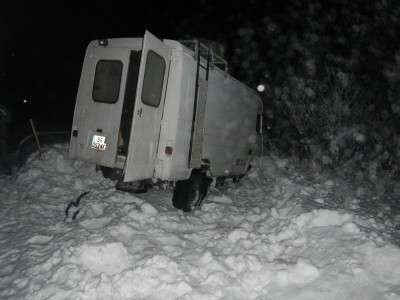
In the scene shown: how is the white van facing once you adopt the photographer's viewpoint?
facing away from the viewer and to the right of the viewer
